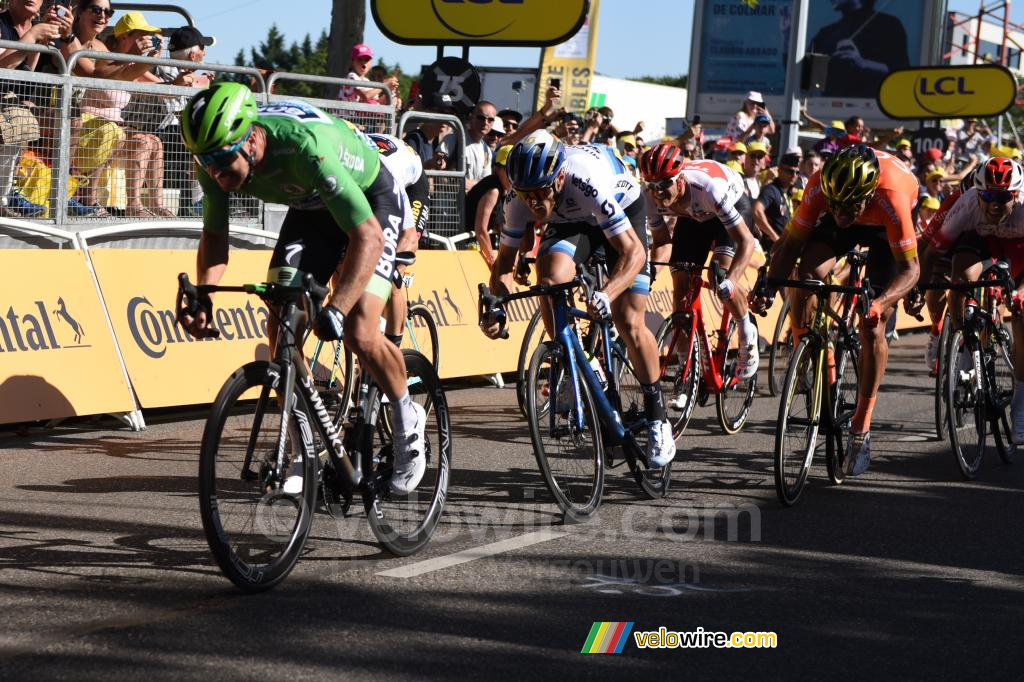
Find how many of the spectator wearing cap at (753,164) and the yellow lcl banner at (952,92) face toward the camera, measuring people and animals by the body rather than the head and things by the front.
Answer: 2

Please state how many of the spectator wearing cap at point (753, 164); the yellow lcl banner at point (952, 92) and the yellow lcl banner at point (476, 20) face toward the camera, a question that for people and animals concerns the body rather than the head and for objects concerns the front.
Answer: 3

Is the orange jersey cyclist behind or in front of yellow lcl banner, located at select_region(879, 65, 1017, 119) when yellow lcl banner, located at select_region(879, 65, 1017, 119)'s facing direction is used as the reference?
in front

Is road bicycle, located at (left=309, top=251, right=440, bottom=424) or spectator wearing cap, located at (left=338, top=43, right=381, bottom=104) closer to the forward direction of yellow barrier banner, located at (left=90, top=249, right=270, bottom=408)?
the road bicycle

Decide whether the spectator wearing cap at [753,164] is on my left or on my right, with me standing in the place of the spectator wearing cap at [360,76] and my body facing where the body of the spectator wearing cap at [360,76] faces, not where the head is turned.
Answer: on my left

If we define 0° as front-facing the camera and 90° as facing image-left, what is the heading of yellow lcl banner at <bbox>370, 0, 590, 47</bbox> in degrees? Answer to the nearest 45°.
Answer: approximately 0°

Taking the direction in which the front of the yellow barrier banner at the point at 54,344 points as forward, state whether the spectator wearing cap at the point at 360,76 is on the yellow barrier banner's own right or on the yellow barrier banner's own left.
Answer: on the yellow barrier banner's own left

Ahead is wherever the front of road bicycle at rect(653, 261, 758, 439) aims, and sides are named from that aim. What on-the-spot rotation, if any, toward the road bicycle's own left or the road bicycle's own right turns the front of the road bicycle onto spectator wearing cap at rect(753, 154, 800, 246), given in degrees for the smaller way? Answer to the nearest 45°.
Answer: approximately 135° to the road bicycle's own right

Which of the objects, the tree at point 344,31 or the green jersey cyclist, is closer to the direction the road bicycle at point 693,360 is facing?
the green jersey cyclist

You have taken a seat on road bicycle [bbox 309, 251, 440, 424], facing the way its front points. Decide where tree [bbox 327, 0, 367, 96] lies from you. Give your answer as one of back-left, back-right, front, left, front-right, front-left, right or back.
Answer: back-right
